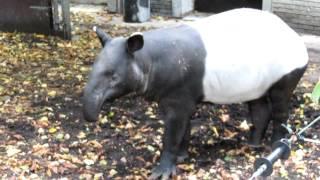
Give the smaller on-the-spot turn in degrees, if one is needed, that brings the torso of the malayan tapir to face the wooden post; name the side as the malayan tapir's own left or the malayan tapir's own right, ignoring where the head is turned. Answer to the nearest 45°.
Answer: approximately 90° to the malayan tapir's own right

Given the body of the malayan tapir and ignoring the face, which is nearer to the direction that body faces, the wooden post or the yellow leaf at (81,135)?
the yellow leaf

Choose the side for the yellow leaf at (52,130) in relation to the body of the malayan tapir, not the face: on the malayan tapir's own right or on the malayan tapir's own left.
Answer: on the malayan tapir's own right

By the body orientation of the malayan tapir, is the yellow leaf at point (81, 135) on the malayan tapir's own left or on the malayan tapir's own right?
on the malayan tapir's own right

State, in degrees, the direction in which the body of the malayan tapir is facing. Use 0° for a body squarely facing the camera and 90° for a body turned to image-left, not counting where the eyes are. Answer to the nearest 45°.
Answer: approximately 45°

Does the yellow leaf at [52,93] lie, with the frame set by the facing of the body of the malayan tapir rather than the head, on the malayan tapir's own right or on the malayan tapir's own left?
on the malayan tapir's own right
